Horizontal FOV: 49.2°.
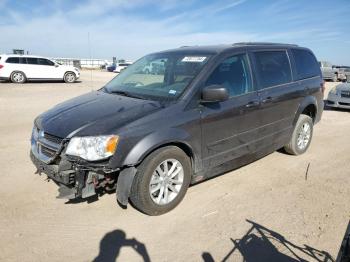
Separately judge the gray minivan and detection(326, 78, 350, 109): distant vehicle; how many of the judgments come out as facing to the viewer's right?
0

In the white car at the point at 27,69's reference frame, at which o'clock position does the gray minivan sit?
The gray minivan is roughly at 3 o'clock from the white car.

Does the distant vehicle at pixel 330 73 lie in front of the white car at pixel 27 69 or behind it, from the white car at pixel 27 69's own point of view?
in front

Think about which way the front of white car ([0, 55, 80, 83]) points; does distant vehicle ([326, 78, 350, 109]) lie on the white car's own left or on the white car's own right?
on the white car's own right

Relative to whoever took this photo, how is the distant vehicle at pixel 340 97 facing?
facing the viewer and to the left of the viewer

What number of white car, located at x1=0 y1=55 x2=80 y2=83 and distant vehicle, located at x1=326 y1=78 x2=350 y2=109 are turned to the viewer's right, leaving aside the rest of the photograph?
1

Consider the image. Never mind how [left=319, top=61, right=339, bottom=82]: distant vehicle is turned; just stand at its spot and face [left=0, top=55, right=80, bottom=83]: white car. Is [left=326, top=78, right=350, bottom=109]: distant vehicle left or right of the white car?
left

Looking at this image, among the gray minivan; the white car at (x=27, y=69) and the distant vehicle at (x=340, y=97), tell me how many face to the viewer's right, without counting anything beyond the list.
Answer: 1

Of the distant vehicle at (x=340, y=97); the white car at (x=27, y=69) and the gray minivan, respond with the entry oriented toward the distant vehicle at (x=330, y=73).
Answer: the white car

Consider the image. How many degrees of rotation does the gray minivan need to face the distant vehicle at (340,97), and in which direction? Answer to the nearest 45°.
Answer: approximately 180°

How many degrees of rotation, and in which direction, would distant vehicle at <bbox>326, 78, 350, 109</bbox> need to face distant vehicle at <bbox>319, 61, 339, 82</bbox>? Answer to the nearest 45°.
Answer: approximately 135° to its right

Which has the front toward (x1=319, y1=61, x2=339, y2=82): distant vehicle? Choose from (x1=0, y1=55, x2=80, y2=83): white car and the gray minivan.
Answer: the white car

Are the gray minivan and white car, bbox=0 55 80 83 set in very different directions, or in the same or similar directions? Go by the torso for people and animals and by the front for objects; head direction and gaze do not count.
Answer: very different directions

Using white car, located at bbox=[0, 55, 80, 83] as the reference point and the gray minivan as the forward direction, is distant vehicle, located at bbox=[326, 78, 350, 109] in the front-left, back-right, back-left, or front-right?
front-left

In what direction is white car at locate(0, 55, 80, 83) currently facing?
to the viewer's right
